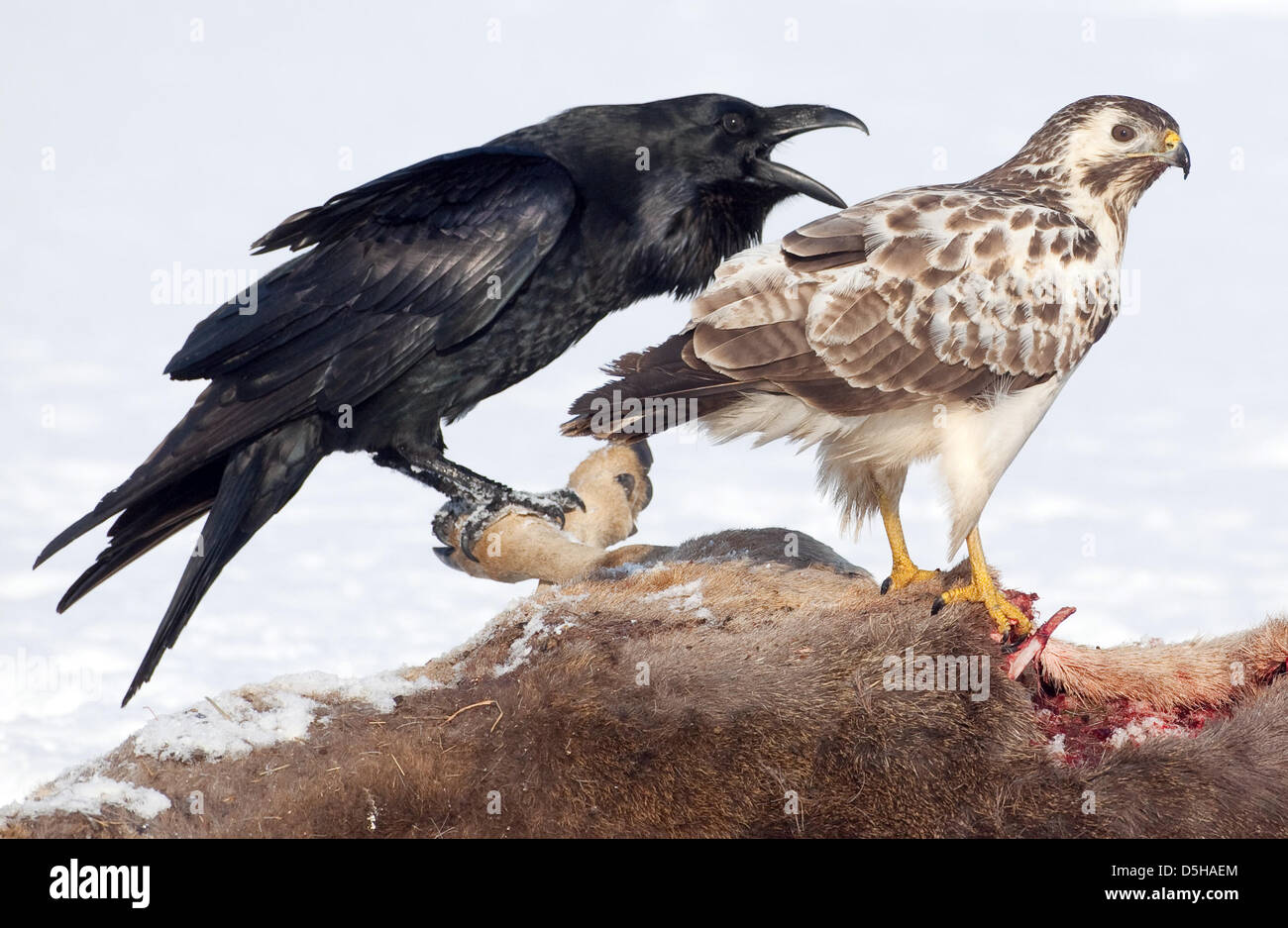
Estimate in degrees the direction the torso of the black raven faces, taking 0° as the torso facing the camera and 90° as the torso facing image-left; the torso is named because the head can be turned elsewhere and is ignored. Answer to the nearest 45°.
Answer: approximately 270°

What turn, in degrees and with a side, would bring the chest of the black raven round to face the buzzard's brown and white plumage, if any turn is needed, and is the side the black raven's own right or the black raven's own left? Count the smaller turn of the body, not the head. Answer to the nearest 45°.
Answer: approximately 45° to the black raven's own right
